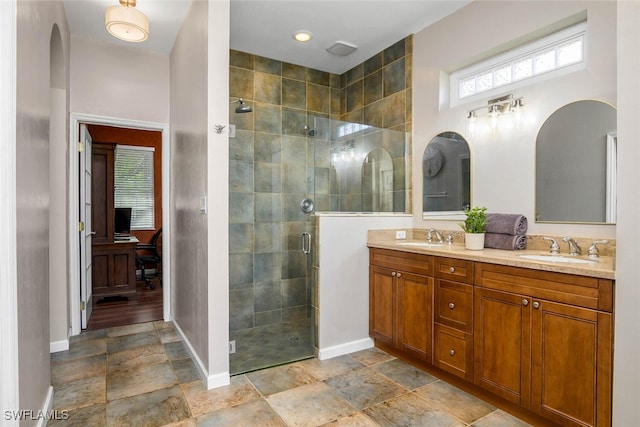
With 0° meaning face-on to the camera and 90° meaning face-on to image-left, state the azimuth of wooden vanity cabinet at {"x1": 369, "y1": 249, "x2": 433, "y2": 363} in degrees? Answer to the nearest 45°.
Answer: approximately 45°

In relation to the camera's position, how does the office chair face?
facing to the left of the viewer

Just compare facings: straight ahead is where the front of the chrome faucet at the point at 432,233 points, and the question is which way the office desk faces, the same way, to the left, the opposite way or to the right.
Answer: the opposite way

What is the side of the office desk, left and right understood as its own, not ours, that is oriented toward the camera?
right

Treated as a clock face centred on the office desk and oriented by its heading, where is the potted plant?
The potted plant is roughly at 2 o'clock from the office desk.

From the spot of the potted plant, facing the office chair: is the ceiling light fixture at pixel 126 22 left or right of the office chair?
left

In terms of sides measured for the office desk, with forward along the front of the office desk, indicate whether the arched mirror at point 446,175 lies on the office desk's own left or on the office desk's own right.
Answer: on the office desk's own right

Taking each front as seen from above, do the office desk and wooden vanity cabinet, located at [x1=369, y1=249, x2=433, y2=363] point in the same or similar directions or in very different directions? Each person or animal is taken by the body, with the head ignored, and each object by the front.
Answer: very different directions

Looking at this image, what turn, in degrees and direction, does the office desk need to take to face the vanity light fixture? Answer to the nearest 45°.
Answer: approximately 45° to its right

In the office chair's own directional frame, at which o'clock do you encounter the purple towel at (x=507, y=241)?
The purple towel is roughly at 8 o'clock from the office chair.
